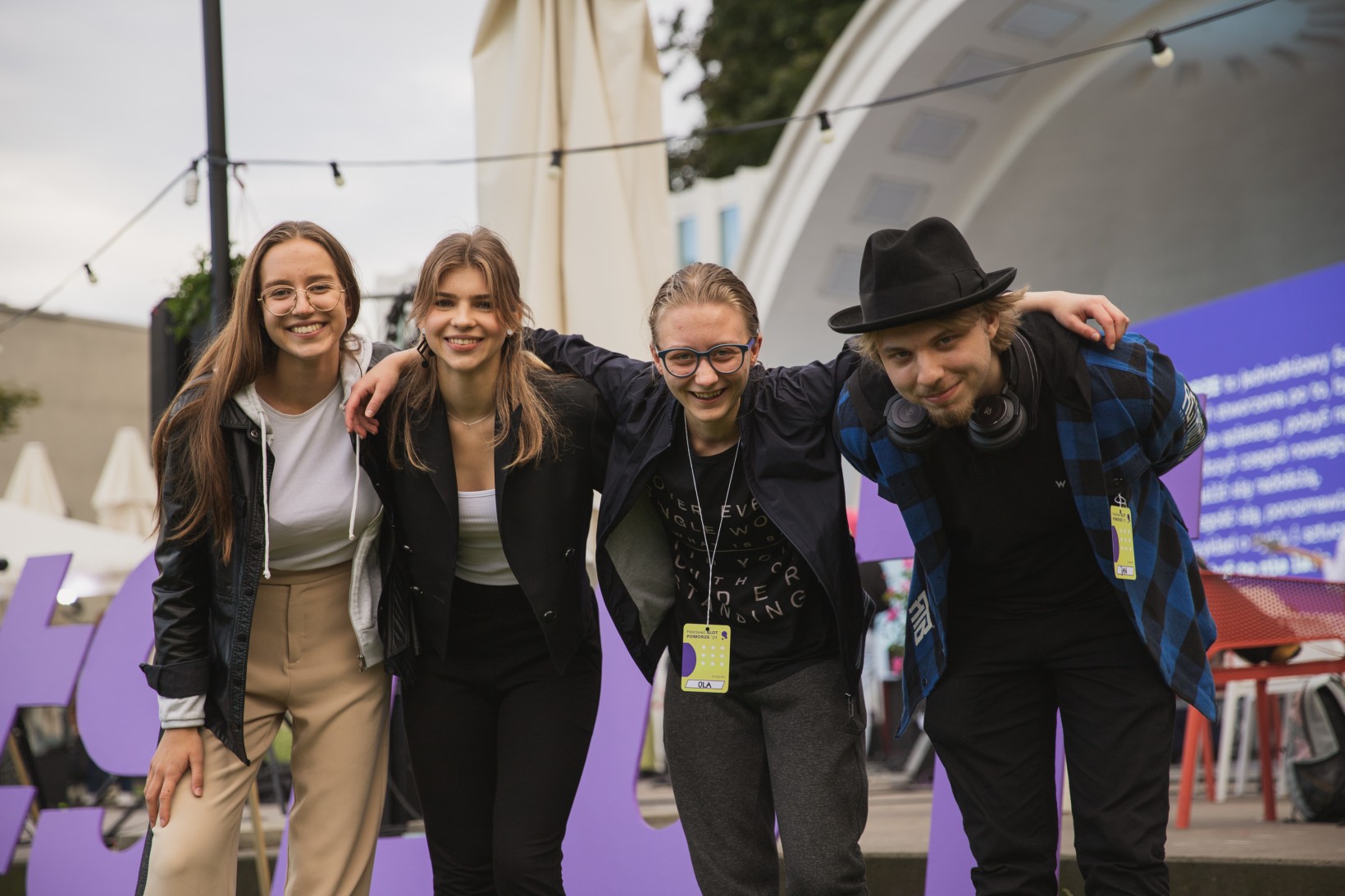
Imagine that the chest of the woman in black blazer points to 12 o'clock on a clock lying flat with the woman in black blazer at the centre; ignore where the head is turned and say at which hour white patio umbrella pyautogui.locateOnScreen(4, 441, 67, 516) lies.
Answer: The white patio umbrella is roughly at 5 o'clock from the woman in black blazer.

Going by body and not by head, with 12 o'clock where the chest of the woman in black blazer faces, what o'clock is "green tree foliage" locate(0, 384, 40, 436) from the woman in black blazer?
The green tree foliage is roughly at 5 o'clock from the woman in black blazer.

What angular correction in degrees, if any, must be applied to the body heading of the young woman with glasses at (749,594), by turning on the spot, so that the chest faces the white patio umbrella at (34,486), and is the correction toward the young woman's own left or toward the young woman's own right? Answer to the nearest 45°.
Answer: approximately 135° to the young woman's own right

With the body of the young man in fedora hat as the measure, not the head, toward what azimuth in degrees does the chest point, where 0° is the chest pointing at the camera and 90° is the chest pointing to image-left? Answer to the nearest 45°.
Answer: approximately 0°

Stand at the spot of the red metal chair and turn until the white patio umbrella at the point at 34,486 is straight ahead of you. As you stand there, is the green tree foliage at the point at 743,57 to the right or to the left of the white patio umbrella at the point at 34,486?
right

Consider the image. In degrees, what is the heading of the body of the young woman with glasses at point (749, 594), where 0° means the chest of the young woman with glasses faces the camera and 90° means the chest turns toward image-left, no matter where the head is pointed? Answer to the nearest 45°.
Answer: approximately 0°

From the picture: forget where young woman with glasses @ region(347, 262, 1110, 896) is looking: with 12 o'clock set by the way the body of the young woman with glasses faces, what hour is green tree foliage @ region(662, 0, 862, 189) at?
The green tree foliage is roughly at 6 o'clock from the young woman with glasses.
